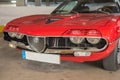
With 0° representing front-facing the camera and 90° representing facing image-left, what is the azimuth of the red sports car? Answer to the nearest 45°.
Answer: approximately 45°
